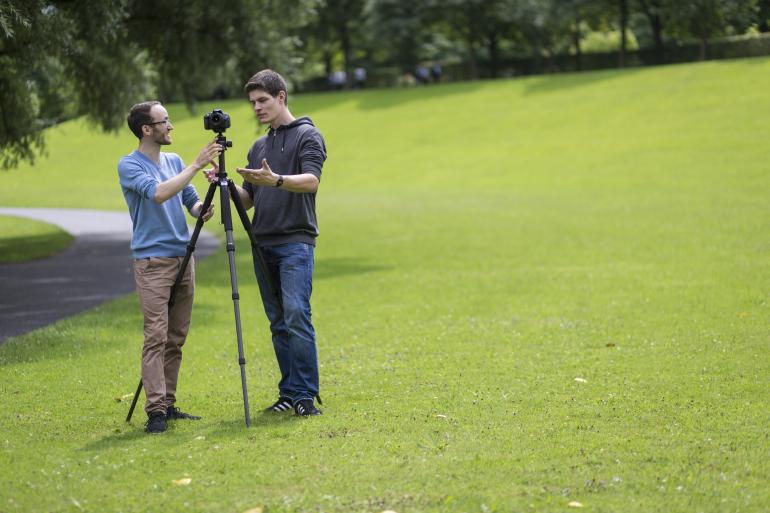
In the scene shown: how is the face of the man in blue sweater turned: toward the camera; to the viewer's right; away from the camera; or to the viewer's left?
to the viewer's right

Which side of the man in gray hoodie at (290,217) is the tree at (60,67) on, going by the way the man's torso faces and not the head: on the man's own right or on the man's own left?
on the man's own right

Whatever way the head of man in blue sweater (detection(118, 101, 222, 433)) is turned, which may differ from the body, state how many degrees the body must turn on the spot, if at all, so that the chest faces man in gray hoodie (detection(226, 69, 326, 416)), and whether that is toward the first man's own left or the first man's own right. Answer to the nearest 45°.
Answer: approximately 45° to the first man's own left

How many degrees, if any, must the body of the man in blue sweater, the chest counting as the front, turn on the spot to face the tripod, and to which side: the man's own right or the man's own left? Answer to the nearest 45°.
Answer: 0° — they already face it

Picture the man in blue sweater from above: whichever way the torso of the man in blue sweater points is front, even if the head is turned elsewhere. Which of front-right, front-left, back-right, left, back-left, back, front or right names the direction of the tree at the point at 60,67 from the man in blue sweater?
back-left
